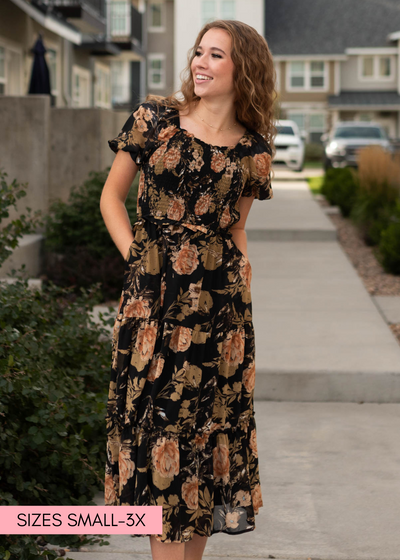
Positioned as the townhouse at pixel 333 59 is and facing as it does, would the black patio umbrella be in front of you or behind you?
in front

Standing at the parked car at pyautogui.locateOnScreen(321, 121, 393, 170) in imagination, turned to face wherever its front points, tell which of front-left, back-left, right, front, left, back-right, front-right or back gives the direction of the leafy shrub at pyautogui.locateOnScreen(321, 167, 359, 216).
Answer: front

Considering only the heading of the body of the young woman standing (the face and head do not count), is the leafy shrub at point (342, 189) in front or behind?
behind

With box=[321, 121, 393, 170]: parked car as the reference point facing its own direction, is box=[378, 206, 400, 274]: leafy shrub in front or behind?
in front

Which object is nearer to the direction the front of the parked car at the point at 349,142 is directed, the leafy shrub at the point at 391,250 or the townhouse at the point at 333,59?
the leafy shrub

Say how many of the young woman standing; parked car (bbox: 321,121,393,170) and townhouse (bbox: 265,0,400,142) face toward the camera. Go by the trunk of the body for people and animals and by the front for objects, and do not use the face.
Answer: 3

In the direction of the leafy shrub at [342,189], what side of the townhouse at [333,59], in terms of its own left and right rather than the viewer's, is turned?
front

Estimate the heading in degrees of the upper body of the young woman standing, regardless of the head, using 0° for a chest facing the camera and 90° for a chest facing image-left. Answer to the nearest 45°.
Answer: approximately 0°

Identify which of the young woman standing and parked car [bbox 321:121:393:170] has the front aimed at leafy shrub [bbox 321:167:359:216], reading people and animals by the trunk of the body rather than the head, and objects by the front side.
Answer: the parked car

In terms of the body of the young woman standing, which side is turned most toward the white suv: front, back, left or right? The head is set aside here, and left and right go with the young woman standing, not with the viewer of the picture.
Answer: back

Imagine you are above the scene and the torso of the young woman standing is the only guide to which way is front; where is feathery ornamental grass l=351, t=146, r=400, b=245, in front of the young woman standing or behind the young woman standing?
behind
